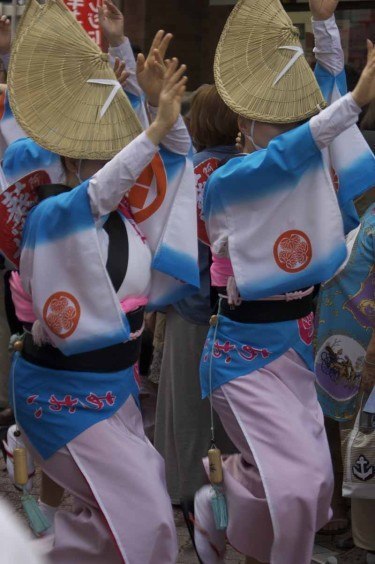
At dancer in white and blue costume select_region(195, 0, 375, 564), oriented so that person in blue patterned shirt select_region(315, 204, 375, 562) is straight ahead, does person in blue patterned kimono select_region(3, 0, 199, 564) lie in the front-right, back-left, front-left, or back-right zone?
back-left

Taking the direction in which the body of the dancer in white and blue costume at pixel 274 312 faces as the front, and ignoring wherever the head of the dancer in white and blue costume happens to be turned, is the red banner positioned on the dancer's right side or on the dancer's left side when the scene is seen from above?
on the dancer's left side

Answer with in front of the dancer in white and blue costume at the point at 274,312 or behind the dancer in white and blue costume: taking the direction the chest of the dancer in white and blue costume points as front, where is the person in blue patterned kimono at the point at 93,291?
behind
